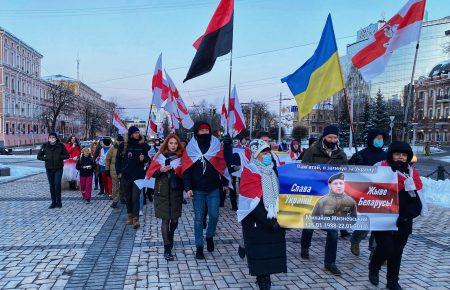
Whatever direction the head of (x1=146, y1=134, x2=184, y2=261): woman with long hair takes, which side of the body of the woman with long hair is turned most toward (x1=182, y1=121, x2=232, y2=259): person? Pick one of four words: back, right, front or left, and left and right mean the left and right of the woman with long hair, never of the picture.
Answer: left

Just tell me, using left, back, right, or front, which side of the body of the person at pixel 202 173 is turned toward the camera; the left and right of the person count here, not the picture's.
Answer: front

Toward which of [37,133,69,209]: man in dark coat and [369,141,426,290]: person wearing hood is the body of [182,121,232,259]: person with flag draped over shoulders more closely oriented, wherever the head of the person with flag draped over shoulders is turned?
the person wearing hood

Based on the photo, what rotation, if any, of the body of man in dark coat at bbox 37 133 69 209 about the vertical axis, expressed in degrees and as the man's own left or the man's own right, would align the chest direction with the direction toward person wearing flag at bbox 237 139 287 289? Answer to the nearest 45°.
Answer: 0° — they already face them

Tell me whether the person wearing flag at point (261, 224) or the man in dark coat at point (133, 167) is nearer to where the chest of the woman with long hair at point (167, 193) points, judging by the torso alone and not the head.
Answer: the person wearing flag

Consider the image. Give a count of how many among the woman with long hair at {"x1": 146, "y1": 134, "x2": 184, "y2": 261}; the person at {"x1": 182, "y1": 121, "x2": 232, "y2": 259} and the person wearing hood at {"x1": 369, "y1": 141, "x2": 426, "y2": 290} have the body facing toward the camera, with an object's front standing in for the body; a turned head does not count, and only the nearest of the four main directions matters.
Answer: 3

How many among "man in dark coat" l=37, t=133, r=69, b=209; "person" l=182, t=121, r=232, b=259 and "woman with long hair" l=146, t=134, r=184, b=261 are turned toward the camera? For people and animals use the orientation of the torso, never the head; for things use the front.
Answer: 3

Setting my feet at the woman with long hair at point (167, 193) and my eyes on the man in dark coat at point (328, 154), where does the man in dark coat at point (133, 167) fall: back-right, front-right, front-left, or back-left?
back-left

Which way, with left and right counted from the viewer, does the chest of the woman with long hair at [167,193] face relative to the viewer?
facing the viewer

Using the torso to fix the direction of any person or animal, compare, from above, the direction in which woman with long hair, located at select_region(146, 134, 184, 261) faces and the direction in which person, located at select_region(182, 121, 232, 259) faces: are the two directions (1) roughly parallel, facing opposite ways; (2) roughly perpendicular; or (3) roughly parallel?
roughly parallel

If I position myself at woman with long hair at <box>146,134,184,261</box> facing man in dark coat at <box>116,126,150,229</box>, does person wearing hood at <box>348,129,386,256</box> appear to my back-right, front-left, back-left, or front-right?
back-right

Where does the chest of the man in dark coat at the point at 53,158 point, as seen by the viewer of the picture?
toward the camera

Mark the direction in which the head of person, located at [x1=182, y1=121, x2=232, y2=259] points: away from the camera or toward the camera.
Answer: toward the camera
